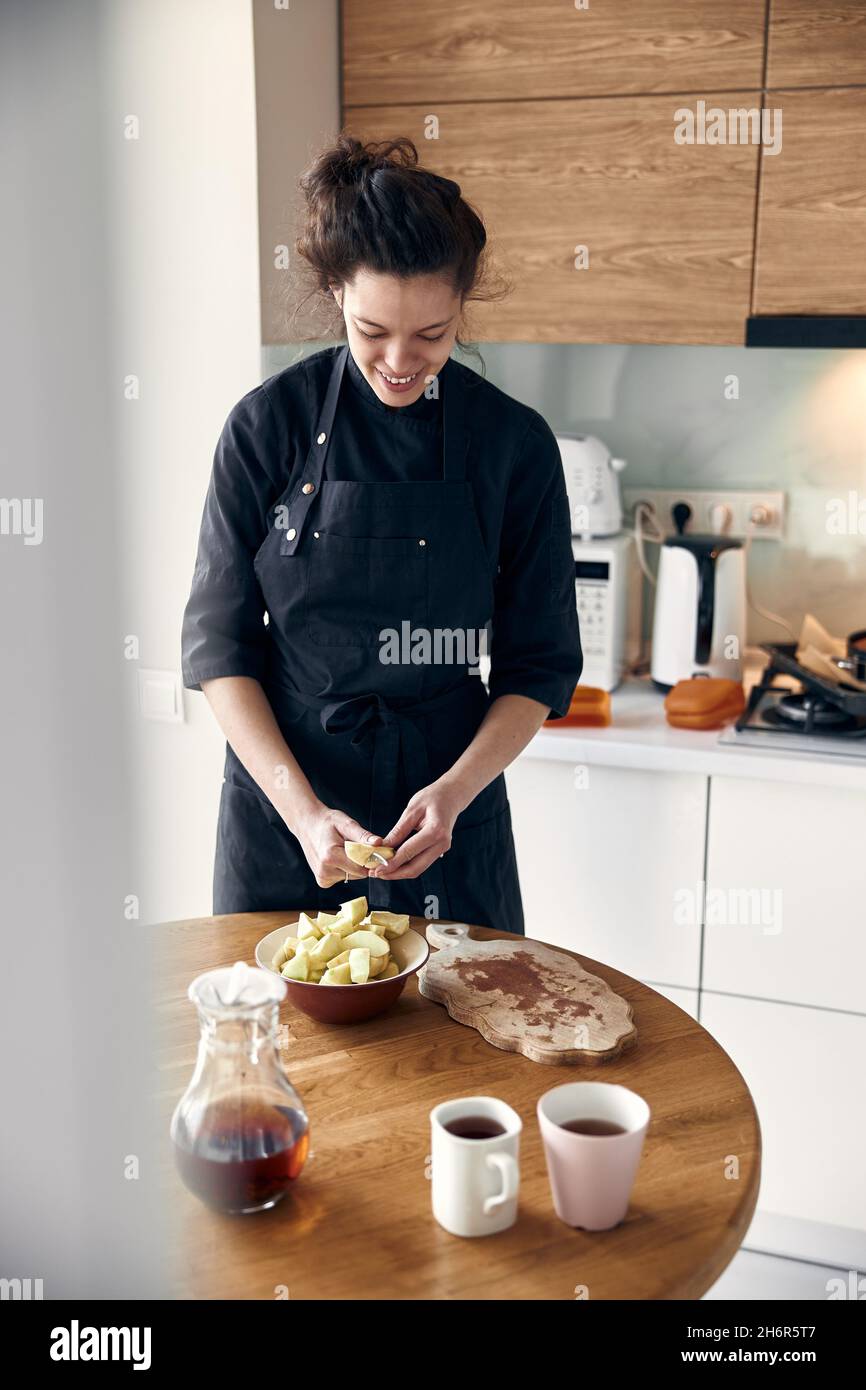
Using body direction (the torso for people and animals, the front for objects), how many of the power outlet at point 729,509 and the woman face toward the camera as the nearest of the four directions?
2

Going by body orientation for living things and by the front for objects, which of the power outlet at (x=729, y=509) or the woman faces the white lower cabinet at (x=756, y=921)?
the power outlet

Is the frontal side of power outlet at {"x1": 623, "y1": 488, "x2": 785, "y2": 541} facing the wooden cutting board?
yes

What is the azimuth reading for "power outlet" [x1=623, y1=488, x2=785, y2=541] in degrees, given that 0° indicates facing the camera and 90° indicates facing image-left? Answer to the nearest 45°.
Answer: approximately 0°

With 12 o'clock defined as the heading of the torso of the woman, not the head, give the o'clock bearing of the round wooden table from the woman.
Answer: The round wooden table is roughly at 12 o'clock from the woman.

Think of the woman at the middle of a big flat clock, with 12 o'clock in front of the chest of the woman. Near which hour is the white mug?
The white mug is roughly at 12 o'clock from the woman.

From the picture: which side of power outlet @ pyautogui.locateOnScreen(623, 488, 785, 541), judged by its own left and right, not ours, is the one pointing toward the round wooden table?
front

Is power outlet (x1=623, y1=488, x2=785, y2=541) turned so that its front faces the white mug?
yes

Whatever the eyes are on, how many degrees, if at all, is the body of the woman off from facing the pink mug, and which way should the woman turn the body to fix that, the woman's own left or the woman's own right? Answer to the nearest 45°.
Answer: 0° — they already face it

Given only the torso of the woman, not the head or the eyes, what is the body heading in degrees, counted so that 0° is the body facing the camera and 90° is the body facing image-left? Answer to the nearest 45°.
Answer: approximately 0°

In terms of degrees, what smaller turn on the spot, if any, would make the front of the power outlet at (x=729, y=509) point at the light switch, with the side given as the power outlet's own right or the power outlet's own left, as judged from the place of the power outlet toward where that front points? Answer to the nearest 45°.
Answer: approximately 45° to the power outlet's own right
